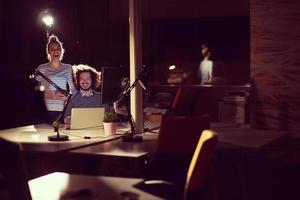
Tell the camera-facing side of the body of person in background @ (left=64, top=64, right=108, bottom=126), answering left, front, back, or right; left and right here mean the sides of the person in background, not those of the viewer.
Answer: front

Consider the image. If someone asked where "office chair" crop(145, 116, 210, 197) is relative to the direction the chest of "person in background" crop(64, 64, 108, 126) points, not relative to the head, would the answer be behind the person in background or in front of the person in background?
in front

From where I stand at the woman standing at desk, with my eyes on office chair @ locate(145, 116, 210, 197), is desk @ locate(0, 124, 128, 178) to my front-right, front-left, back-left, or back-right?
front-right

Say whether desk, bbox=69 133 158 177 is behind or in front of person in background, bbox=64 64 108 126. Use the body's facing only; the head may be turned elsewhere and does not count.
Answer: in front

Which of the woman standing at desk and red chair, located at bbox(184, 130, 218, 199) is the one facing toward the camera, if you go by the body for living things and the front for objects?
the woman standing at desk

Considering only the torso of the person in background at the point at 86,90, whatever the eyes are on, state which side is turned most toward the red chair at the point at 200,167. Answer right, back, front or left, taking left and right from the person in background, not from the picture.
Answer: front

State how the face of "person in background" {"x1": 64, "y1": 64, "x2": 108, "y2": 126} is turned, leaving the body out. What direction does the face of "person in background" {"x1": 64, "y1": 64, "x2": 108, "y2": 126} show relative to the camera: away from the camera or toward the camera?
toward the camera

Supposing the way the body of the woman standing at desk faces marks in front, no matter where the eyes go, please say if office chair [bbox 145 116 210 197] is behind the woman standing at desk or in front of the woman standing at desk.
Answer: in front
